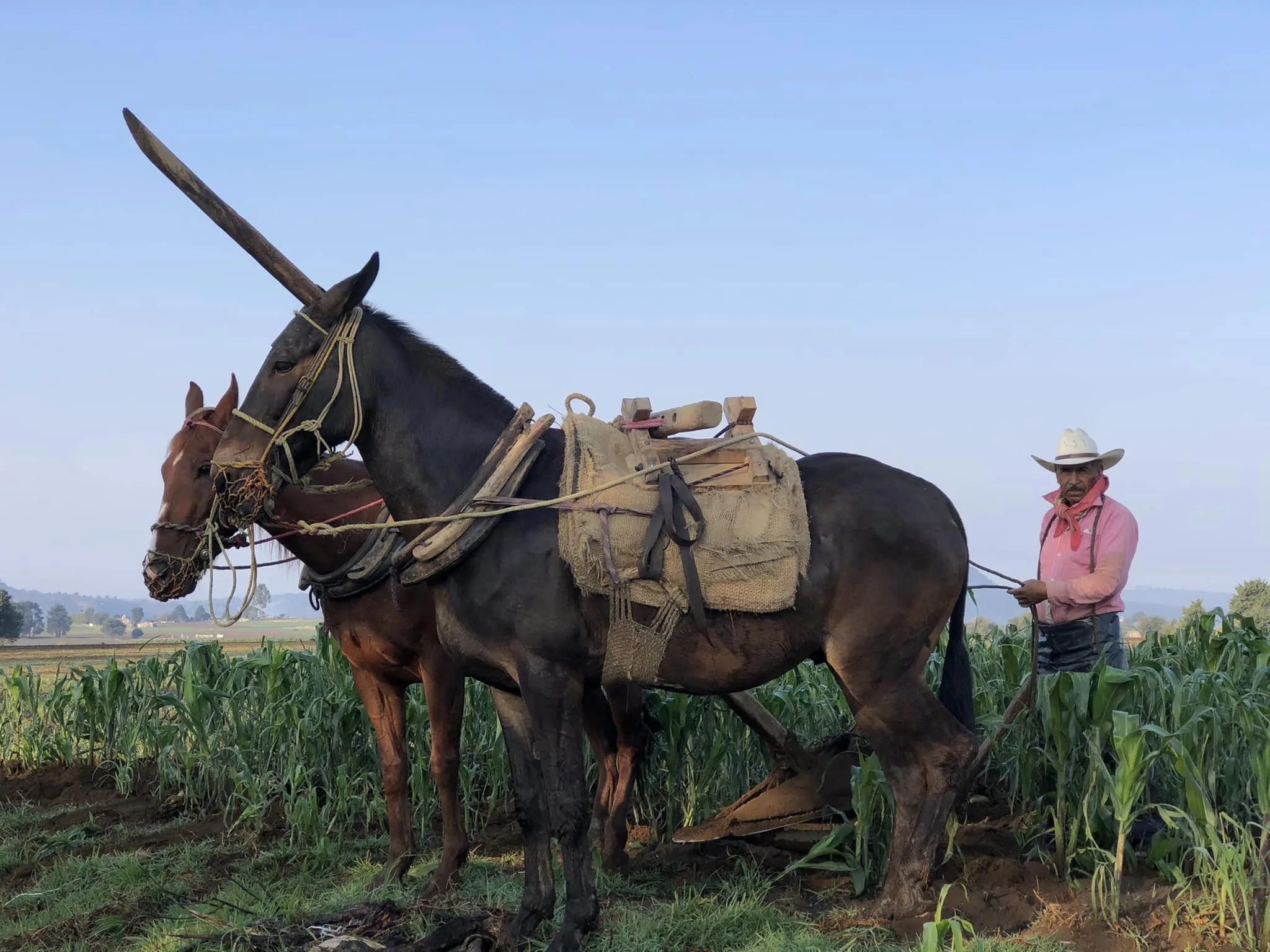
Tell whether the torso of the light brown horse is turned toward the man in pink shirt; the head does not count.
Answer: no

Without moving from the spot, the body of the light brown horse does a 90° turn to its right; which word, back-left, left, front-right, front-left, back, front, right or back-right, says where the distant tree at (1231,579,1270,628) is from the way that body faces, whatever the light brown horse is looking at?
right

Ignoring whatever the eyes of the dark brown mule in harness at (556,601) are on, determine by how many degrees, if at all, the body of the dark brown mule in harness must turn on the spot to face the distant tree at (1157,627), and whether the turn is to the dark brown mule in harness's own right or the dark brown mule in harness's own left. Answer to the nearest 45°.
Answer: approximately 135° to the dark brown mule in harness's own right

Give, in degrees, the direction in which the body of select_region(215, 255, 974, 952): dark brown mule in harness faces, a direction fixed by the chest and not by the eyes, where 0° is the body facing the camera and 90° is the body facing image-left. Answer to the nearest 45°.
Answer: approximately 90°

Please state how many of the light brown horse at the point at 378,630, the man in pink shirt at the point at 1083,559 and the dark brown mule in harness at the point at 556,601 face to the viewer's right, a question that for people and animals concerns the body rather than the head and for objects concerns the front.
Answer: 0

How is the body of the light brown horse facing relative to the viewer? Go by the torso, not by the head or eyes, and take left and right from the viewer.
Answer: facing the viewer and to the left of the viewer

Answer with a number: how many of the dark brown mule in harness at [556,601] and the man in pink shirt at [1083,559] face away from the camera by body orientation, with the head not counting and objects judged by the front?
0

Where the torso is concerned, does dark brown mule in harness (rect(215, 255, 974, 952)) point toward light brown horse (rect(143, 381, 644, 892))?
no

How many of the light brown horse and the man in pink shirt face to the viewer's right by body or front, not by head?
0

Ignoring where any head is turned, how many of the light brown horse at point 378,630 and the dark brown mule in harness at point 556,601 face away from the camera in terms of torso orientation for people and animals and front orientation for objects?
0

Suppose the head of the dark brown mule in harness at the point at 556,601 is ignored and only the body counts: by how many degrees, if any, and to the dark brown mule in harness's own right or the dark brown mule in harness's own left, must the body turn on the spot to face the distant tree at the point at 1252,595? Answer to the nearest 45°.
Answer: approximately 135° to the dark brown mule in harness's own right

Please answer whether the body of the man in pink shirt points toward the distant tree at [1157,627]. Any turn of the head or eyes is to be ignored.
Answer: no
